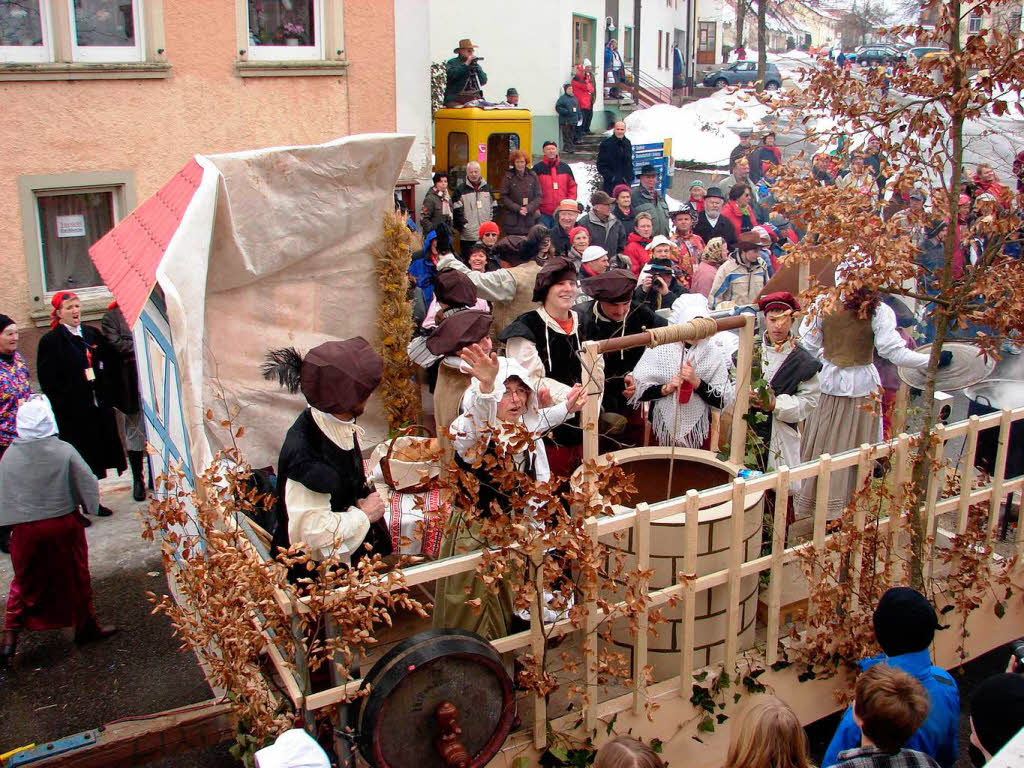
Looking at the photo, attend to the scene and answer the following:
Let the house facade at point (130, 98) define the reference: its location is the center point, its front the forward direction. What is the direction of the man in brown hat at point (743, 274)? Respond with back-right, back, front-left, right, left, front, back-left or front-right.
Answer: front-left

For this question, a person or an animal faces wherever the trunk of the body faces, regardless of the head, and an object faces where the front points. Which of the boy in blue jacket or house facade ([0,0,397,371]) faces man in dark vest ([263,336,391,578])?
the house facade

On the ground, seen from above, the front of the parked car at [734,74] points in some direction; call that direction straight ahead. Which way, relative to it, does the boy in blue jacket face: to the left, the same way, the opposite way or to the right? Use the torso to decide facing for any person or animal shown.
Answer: to the right

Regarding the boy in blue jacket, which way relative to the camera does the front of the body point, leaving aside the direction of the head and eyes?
away from the camera

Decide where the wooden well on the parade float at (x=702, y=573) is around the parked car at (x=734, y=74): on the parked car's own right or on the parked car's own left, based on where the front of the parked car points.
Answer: on the parked car's own left

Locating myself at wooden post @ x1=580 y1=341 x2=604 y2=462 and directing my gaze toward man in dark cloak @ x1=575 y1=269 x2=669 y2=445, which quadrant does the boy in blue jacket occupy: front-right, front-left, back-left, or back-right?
back-right

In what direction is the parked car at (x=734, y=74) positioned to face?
to the viewer's left

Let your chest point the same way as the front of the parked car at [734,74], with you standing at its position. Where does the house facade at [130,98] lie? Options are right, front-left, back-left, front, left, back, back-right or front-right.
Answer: left

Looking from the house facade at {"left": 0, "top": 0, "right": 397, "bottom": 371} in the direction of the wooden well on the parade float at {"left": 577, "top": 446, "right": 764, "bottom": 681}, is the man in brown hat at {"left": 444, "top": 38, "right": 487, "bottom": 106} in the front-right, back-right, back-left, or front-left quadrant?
back-left

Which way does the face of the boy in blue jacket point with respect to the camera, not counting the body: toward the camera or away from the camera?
away from the camera

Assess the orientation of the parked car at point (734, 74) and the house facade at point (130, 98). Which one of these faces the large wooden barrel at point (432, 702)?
the house facade

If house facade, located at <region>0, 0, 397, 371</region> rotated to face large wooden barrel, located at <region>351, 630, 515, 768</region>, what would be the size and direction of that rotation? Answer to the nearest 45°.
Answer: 0° — it already faces it

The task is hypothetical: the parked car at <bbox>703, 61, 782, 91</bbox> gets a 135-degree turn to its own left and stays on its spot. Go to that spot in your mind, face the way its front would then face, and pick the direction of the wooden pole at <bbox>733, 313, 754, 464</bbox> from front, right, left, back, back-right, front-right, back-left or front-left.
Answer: front-right
